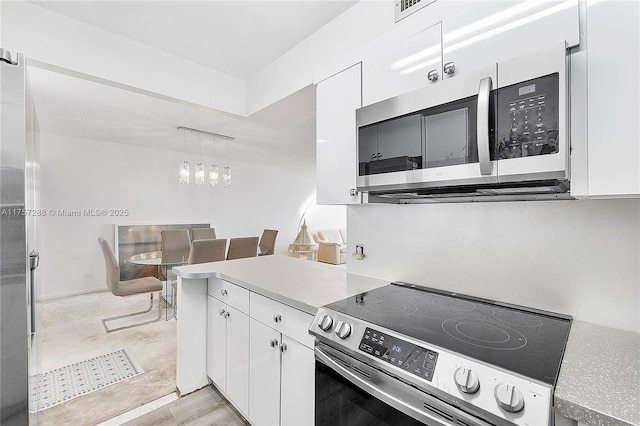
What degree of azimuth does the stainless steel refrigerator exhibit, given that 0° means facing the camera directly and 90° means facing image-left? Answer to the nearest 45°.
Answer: approximately 270°

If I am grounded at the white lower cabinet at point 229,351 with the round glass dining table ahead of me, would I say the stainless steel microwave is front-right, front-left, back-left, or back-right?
back-right

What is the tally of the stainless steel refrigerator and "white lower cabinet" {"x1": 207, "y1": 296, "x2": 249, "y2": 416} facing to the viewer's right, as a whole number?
1

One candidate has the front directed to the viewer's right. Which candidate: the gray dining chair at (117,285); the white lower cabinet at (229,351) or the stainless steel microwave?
the gray dining chair

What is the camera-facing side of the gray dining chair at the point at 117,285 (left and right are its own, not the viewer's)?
right

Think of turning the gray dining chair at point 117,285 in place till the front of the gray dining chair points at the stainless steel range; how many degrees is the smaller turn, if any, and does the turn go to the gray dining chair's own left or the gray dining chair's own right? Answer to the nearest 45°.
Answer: approximately 90° to the gray dining chair's own right

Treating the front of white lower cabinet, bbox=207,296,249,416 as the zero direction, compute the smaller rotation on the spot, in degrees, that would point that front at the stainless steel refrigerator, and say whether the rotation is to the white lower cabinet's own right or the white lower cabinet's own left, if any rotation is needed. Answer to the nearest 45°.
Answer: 0° — it already faces it

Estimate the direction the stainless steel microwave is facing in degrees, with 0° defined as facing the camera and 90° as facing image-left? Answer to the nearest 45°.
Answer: approximately 45°
